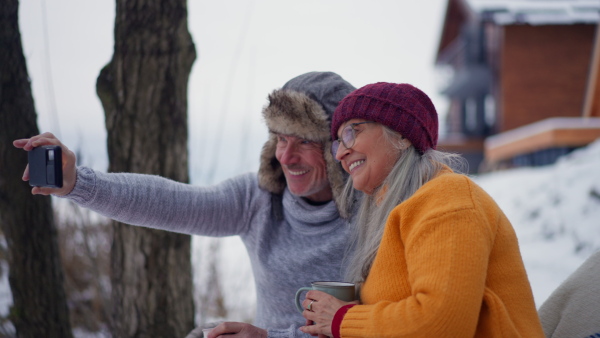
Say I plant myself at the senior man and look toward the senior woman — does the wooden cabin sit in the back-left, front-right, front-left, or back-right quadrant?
back-left

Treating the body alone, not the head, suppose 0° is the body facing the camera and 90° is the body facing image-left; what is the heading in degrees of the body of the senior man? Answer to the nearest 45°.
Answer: approximately 45°

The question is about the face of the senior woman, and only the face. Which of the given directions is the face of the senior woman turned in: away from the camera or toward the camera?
toward the camera

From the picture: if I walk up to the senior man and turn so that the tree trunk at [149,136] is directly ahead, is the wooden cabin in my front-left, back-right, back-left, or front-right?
front-right

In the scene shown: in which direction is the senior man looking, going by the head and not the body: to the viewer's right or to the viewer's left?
to the viewer's left

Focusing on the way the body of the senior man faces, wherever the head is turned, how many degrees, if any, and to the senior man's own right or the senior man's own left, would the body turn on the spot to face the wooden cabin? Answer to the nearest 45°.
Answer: approximately 180°

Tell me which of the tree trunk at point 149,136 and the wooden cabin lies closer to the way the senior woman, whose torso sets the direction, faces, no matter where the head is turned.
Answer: the tree trunk

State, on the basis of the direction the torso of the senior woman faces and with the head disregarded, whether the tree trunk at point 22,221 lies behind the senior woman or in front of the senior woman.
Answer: in front

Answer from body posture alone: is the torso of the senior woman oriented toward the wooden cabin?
no

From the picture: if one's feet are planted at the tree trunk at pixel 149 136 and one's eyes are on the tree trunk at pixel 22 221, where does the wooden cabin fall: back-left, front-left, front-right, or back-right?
back-right

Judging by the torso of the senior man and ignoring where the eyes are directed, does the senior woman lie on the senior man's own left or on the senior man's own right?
on the senior man's own left

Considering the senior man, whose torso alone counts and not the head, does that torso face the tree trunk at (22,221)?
no

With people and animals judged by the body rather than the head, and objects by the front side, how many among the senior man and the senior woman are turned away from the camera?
0

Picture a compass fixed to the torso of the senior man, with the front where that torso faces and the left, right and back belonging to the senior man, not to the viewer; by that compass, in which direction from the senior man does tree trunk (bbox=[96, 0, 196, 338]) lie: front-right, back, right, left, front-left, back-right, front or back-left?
right
